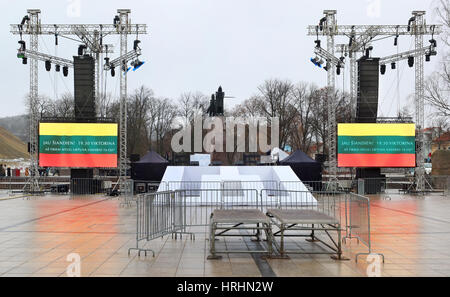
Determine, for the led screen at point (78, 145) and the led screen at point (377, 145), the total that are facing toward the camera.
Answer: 2

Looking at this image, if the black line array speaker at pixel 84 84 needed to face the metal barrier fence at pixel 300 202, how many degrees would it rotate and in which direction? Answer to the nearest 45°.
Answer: approximately 45° to its left

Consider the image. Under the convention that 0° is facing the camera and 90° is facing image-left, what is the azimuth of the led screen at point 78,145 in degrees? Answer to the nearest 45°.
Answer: approximately 0°

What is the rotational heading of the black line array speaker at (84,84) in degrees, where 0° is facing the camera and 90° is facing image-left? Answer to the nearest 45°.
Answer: approximately 0°

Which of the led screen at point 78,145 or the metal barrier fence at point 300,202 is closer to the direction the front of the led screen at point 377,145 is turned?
the metal barrier fence
